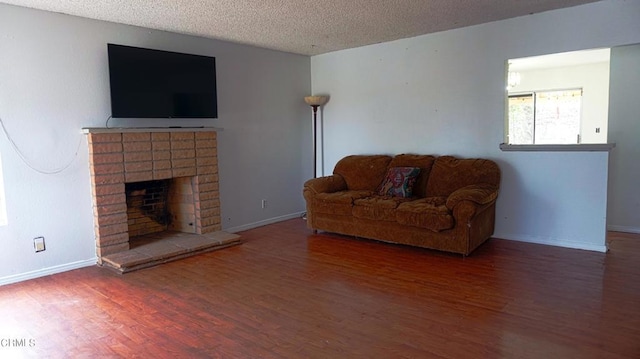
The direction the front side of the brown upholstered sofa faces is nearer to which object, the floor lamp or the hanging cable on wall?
the hanging cable on wall

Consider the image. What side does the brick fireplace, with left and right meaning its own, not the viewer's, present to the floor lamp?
left

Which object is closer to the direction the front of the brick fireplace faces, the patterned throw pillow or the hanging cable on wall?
the patterned throw pillow

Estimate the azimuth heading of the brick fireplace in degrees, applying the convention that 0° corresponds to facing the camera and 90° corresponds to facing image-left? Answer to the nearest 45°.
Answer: approximately 315°

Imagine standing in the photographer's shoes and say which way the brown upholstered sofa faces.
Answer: facing the viewer and to the left of the viewer

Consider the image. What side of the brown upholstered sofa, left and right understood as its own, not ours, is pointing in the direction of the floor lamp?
right

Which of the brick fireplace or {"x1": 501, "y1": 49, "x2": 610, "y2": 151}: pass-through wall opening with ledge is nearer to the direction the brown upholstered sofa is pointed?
the brick fireplace

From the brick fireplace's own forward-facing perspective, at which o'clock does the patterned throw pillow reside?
The patterned throw pillow is roughly at 11 o'clock from the brick fireplace.

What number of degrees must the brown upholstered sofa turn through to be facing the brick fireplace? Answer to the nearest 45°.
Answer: approximately 45° to its right

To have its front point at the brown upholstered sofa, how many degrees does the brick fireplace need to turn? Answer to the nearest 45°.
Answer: approximately 45° to its left

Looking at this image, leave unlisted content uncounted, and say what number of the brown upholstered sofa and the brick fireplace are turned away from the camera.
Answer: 0
